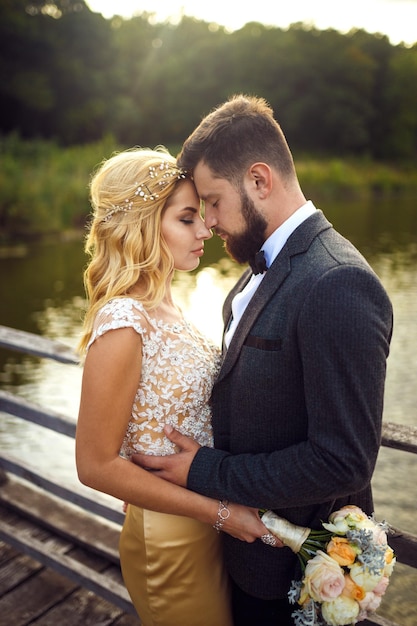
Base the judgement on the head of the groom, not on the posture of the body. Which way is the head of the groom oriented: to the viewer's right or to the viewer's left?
to the viewer's left

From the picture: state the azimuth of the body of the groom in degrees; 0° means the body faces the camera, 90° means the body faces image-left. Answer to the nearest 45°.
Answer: approximately 90°
